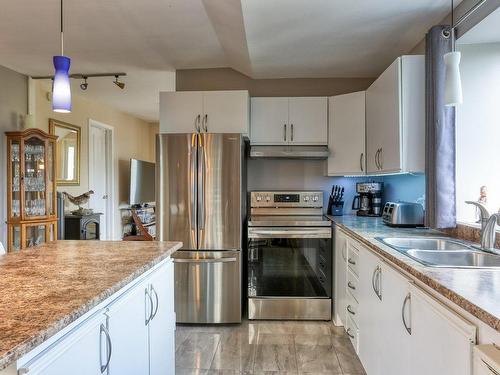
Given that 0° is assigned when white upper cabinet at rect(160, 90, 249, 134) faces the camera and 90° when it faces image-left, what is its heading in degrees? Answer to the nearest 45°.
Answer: approximately 0°

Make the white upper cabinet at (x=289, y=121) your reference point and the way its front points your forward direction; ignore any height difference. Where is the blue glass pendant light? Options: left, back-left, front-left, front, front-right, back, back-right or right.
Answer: front-right

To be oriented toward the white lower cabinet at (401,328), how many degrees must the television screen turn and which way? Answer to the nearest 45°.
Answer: approximately 45° to its right

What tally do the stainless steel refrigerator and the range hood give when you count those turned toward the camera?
2

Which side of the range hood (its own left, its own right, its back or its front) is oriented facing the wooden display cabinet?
right

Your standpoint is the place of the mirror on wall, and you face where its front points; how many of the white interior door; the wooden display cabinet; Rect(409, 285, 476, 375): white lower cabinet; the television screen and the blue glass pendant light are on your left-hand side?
2

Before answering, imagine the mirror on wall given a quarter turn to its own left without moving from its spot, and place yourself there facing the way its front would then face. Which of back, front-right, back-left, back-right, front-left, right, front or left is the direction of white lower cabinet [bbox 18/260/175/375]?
back-right
